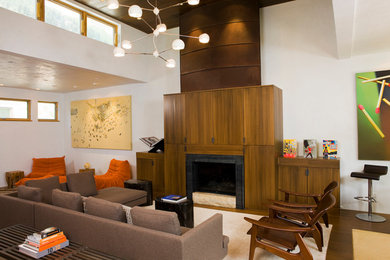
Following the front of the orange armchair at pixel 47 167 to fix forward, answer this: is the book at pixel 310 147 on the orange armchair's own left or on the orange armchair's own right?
on the orange armchair's own left

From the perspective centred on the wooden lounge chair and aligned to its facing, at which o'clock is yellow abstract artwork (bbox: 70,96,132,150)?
The yellow abstract artwork is roughly at 1 o'clock from the wooden lounge chair.

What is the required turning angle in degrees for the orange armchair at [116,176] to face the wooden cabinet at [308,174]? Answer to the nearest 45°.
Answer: approximately 90° to its left

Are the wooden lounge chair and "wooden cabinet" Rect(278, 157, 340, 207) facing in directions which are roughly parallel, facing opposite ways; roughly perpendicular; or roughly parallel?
roughly perpendicular

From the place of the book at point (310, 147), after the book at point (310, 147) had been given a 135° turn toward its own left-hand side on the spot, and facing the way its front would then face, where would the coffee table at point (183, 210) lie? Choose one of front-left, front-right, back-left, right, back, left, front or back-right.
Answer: back

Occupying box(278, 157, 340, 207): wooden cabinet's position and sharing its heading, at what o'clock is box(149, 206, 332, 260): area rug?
The area rug is roughly at 1 o'clock from the wooden cabinet.

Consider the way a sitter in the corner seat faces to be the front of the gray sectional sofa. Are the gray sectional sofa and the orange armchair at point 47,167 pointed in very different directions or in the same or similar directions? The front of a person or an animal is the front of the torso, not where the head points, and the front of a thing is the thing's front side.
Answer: very different directions

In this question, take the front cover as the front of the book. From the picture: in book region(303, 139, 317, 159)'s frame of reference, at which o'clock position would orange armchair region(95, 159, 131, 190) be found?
The orange armchair is roughly at 3 o'clock from the book.

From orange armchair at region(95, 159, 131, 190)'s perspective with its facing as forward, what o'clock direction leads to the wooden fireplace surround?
The wooden fireplace surround is roughly at 9 o'clock from the orange armchair.

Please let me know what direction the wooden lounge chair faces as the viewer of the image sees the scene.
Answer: facing to the left of the viewer
